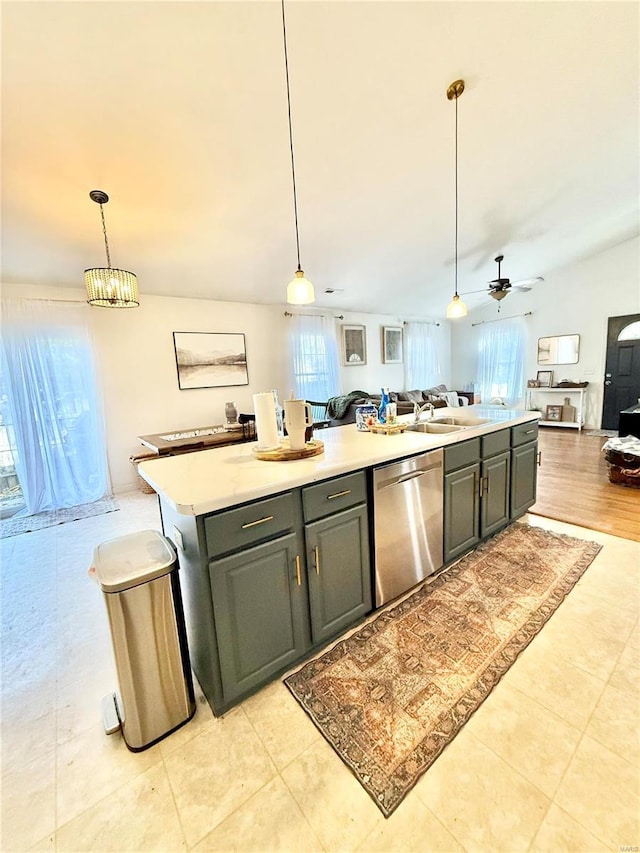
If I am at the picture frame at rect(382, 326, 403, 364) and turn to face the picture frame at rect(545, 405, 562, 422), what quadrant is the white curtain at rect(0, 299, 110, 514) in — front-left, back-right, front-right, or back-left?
back-right

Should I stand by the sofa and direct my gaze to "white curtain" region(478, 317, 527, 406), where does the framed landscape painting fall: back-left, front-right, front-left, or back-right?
back-left

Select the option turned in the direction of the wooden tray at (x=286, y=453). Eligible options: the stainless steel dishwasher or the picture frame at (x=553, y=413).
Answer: the picture frame

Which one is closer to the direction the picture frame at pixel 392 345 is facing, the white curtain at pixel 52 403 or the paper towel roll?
the paper towel roll

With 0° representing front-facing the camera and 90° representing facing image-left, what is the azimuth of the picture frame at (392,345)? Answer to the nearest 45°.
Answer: approximately 315°

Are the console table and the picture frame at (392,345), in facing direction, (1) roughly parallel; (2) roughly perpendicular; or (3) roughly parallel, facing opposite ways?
roughly perpendicular

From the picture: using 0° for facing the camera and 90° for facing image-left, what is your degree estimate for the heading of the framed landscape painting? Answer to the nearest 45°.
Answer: approximately 315°
